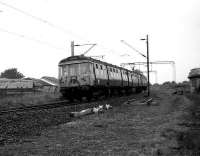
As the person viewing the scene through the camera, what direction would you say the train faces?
facing the viewer and to the left of the viewer
